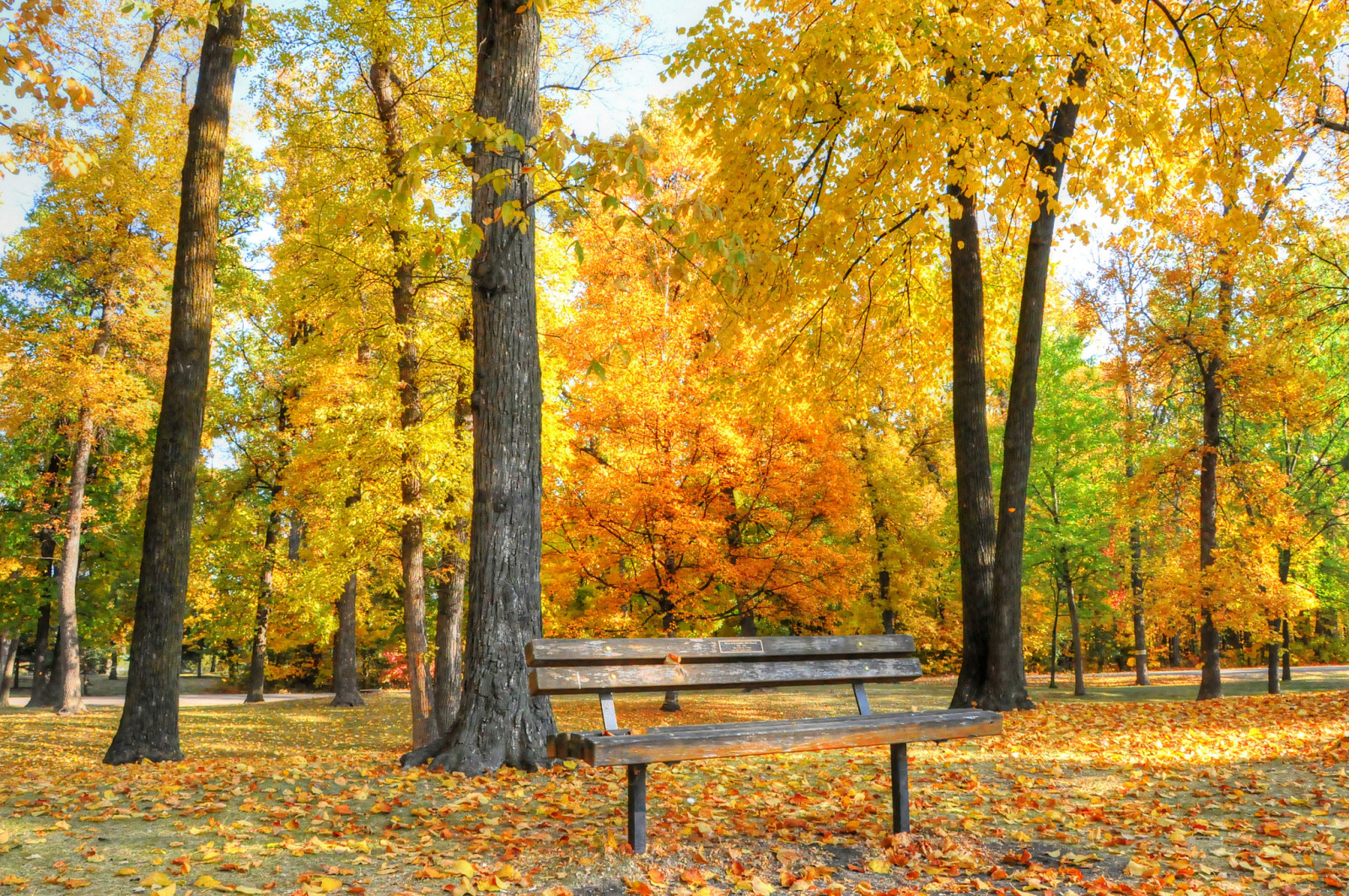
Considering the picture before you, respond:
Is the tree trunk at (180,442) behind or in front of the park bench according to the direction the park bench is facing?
behind

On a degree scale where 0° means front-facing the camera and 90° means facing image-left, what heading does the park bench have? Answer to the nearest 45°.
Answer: approximately 315°
